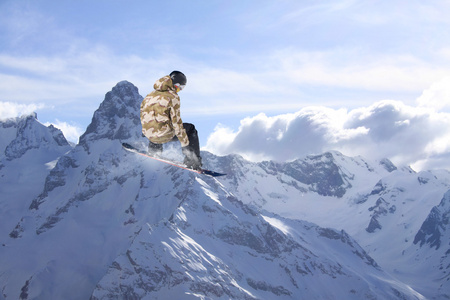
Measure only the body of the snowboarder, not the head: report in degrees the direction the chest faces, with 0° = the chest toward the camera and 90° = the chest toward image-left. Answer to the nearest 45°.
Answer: approximately 225°

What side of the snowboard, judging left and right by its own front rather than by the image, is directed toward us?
right
